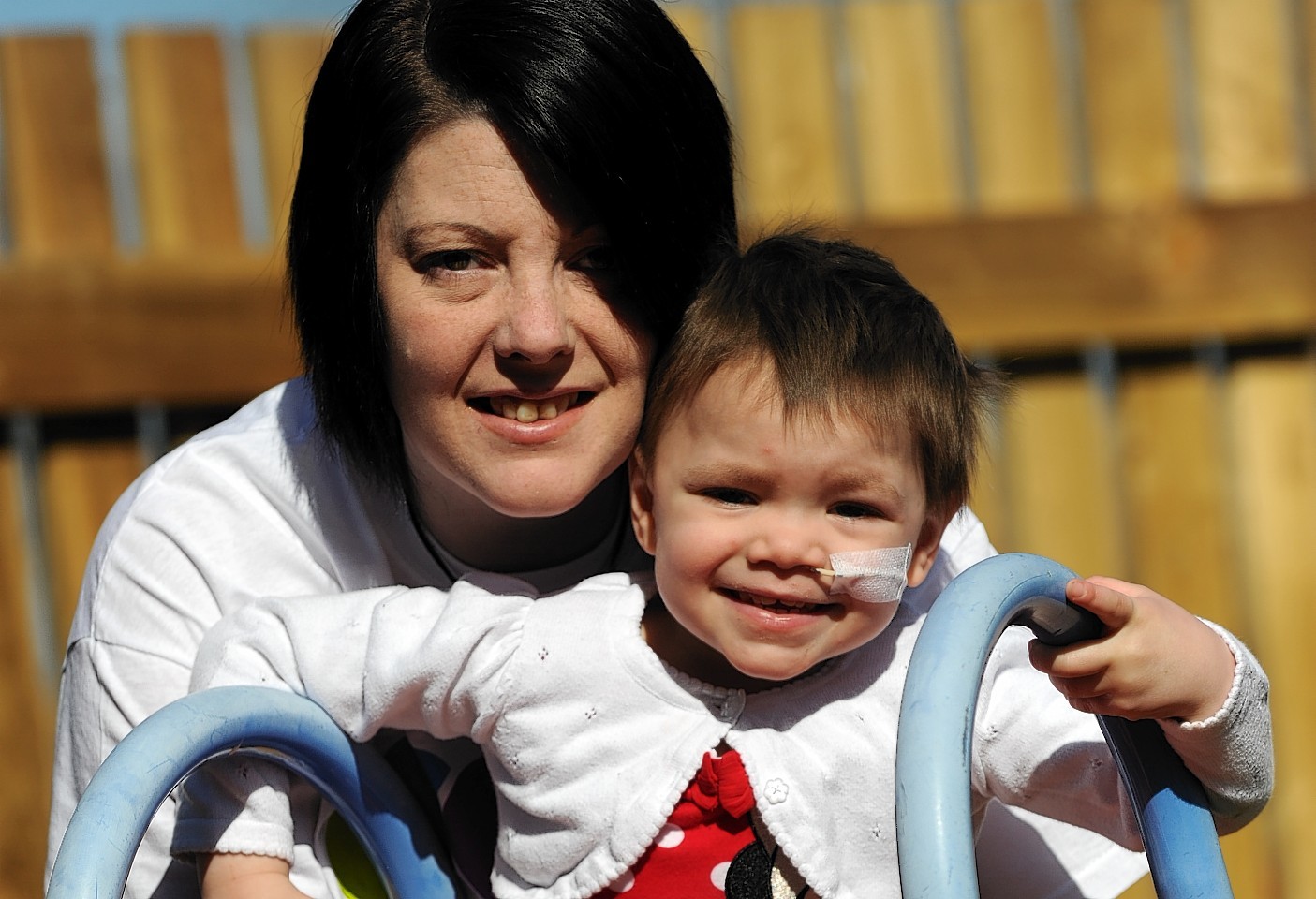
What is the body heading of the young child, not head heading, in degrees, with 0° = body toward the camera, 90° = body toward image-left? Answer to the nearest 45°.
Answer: approximately 0°

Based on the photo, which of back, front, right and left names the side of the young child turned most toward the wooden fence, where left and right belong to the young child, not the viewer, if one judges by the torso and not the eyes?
back
